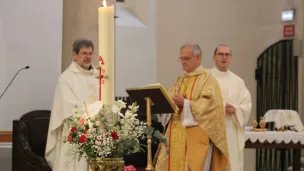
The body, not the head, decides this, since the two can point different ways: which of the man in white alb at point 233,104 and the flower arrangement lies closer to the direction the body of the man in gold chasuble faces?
the flower arrangement

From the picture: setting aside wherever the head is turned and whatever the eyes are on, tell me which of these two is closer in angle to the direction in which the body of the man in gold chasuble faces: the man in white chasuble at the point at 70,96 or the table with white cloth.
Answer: the man in white chasuble

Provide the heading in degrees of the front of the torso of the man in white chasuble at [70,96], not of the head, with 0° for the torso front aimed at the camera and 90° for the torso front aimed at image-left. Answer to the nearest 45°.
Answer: approximately 315°

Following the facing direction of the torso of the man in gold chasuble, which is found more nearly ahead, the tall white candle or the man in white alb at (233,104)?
the tall white candle

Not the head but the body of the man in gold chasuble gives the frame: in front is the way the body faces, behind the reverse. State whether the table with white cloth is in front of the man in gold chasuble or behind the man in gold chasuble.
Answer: behind

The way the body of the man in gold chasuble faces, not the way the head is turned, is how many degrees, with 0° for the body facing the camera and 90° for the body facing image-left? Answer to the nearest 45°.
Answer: approximately 45°

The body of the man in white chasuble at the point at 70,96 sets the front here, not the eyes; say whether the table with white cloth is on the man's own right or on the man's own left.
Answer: on the man's own left
